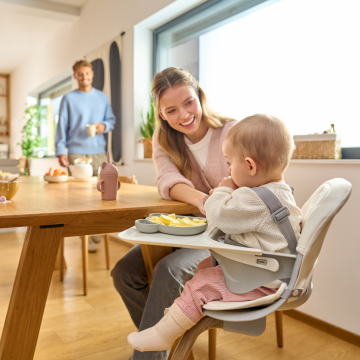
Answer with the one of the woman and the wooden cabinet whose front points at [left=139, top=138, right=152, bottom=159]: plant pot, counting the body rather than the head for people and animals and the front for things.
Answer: the wooden cabinet

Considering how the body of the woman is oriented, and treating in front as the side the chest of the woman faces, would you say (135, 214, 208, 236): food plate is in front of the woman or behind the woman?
in front

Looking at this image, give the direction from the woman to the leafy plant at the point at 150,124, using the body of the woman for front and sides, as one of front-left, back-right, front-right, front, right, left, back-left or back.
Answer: back

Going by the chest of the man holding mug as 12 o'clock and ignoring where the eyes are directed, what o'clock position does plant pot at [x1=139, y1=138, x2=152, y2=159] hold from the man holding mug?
The plant pot is roughly at 10 o'clock from the man holding mug.

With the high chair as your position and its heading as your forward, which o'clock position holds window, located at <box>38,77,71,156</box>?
The window is roughly at 2 o'clock from the high chair.

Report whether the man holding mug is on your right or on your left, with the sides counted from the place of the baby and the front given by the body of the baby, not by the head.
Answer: on your right

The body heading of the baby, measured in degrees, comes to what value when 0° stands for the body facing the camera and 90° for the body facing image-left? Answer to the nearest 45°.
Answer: approximately 90°

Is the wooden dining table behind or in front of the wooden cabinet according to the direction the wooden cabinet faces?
in front

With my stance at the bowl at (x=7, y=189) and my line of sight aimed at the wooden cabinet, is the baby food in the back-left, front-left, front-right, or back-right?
back-right

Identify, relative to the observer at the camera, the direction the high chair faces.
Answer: facing to the left of the viewer

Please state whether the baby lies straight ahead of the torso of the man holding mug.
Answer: yes

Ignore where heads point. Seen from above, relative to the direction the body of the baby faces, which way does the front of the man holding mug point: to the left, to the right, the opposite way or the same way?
to the left

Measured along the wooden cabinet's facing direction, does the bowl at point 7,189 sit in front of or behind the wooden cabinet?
in front

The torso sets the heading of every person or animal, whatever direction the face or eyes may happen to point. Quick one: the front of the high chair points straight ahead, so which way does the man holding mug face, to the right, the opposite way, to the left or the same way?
to the left

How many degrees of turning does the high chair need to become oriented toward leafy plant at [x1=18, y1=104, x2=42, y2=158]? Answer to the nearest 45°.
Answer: approximately 45° to its right
